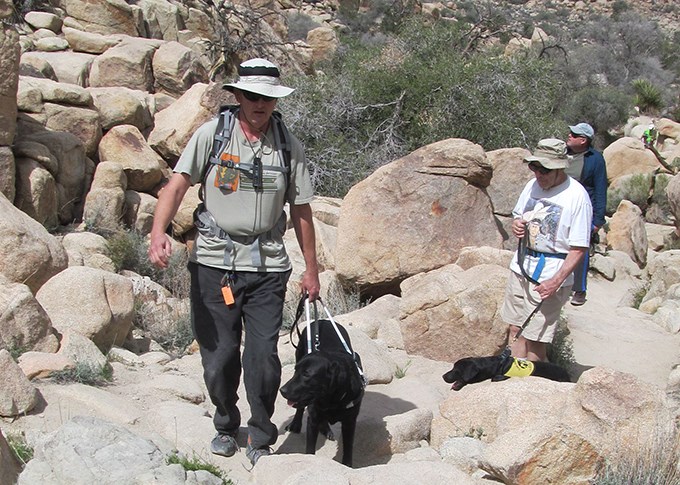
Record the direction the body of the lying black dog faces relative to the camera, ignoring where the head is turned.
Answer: to the viewer's left

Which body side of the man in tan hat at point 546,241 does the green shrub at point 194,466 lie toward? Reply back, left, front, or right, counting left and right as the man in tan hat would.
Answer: front

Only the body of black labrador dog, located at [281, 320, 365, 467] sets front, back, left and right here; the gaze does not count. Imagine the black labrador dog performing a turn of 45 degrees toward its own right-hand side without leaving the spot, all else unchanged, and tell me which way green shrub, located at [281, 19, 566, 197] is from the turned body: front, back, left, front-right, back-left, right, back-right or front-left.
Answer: back-right

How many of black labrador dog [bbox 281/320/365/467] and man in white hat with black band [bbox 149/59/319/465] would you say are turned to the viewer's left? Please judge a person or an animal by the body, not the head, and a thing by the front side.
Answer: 0

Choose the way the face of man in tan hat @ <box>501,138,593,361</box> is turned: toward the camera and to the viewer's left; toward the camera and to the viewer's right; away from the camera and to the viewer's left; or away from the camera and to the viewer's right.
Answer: toward the camera and to the viewer's left

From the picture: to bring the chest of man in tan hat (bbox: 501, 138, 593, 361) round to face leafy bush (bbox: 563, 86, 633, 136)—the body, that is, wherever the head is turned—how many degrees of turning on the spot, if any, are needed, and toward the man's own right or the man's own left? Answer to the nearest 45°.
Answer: approximately 135° to the man's own right

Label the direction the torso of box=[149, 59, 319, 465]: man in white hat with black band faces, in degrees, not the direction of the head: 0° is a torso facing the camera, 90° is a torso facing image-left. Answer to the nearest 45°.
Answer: approximately 0°

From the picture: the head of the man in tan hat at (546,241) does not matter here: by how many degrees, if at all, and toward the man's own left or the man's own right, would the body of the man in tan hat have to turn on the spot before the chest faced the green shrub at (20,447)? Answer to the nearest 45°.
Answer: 0° — they already face it

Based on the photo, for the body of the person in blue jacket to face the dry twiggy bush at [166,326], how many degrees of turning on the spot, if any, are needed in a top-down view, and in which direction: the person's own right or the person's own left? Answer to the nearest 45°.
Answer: approximately 45° to the person's own right

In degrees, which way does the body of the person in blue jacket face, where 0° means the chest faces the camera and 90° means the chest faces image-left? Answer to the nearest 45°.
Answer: approximately 45°

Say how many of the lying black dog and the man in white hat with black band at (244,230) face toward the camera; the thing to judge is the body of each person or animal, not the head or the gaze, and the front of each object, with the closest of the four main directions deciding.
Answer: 1

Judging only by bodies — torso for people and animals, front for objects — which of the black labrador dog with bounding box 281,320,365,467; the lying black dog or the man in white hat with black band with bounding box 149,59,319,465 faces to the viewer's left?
the lying black dog

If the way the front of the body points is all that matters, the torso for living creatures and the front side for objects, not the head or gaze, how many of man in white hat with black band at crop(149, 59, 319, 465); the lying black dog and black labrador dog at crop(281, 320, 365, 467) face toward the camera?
2
